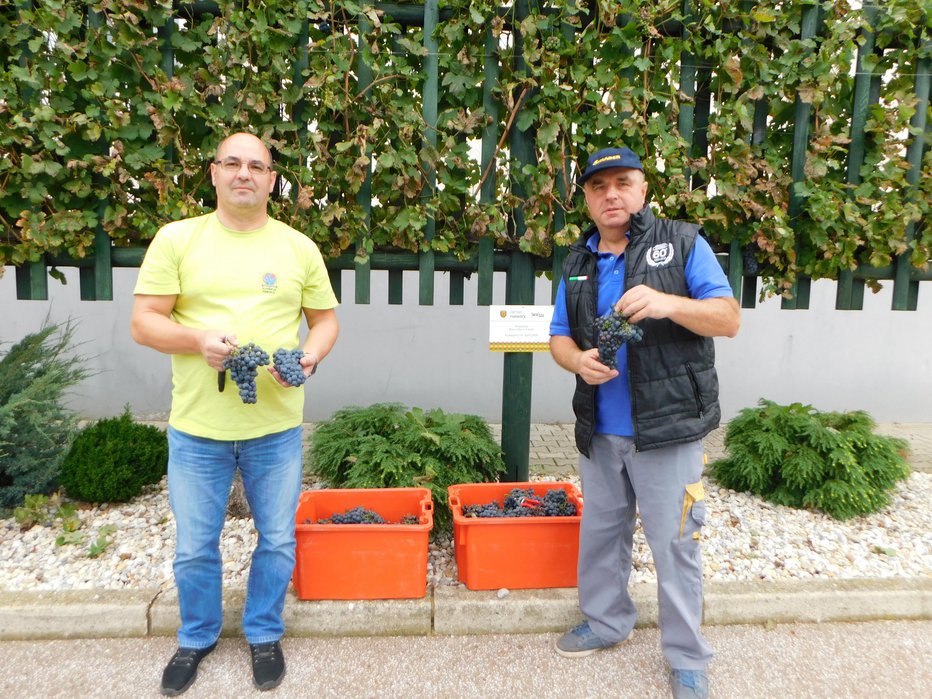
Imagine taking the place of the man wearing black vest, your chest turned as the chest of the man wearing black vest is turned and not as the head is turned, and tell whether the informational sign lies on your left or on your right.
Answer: on your right

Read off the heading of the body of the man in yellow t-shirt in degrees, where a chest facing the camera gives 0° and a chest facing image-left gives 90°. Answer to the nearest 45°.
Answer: approximately 0°

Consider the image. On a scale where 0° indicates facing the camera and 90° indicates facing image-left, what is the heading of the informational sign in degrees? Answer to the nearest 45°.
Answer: approximately 0°

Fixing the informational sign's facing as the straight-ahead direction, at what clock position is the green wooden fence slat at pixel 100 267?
The green wooden fence slat is roughly at 3 o'clock from the informational sign.

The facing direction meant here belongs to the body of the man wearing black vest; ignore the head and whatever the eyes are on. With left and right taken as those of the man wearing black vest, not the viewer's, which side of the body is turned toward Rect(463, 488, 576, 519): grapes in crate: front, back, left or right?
right

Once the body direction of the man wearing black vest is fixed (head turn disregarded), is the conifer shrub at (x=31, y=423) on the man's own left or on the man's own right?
on the man's own right

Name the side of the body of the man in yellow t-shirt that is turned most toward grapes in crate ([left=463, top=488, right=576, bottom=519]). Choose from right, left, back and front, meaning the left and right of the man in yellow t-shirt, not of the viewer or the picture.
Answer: left

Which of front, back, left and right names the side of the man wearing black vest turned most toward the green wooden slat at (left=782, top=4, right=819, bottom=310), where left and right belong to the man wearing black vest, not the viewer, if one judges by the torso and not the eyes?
back

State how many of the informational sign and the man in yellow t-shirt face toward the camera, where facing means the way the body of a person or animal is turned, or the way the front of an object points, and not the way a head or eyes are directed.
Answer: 2

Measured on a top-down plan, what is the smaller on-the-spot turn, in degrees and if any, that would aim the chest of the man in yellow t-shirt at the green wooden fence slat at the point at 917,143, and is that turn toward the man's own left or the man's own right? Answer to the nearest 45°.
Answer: approximately 90° to the man's own left

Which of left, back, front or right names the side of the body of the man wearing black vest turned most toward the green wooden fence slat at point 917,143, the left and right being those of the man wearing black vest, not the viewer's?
back
